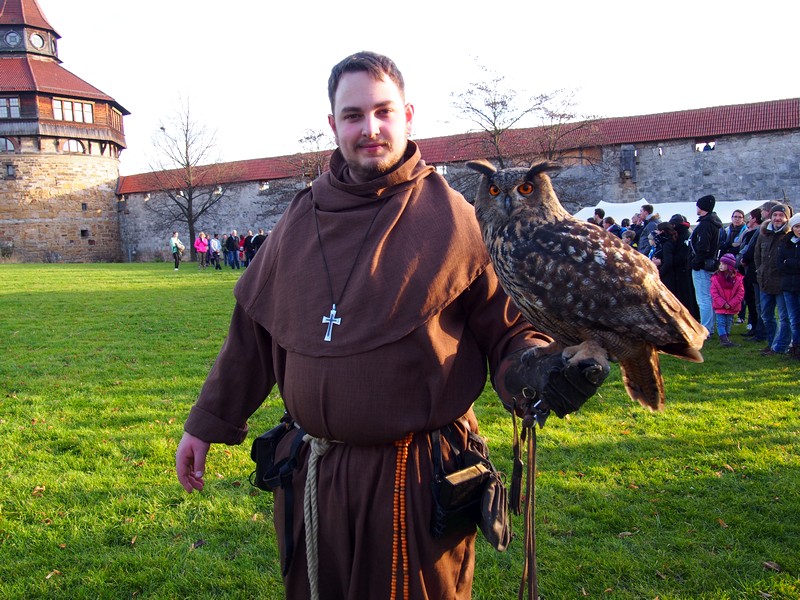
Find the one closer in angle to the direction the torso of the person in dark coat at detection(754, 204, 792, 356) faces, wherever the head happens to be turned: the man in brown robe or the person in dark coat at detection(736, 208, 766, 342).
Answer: the man in brown robe

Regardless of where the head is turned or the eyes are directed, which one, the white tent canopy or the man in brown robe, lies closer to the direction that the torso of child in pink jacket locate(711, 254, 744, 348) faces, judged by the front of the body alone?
the man in brown robe

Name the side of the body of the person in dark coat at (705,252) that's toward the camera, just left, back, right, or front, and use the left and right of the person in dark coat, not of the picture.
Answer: left

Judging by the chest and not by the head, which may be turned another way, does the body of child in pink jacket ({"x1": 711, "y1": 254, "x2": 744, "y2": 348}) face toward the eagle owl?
yes

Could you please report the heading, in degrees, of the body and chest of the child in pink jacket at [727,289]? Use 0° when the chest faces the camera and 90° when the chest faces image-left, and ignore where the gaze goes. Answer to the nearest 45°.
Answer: approximately 0°
